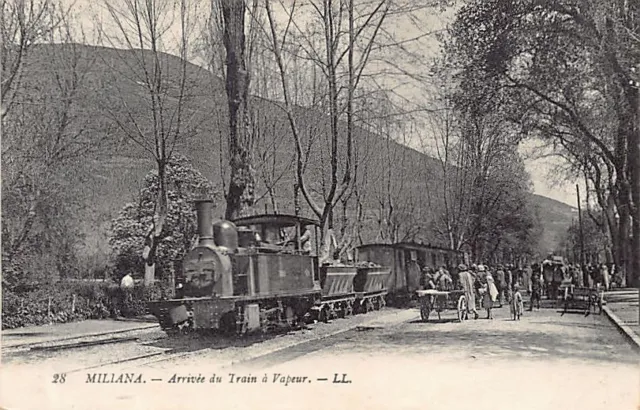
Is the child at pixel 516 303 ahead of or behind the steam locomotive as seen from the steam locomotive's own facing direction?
behind

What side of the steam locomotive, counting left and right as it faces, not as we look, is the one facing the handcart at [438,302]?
back

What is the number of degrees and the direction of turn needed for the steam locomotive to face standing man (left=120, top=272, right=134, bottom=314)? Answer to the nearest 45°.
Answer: approximately 90° to its right

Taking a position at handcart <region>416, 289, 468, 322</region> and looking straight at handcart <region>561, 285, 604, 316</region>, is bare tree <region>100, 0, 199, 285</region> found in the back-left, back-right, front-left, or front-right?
back-left

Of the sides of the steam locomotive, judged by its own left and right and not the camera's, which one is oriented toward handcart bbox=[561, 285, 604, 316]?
back

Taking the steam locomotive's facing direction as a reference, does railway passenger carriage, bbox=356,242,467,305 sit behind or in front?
behind

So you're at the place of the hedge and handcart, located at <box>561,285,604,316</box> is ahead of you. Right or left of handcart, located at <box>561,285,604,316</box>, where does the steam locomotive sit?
right

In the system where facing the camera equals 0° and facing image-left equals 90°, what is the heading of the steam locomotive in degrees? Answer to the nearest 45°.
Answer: approximately 45°

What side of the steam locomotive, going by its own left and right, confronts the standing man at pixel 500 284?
back
